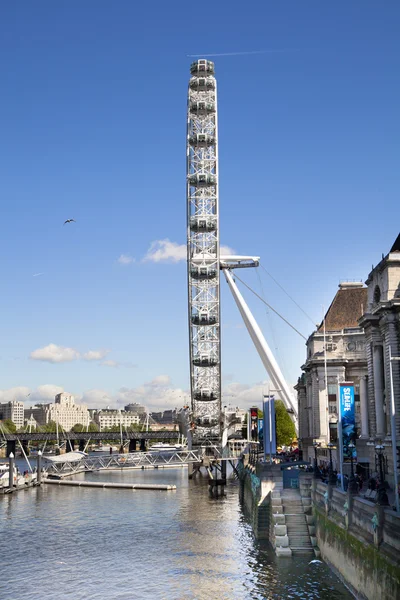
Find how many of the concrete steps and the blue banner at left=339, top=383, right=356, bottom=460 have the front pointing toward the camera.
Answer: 2

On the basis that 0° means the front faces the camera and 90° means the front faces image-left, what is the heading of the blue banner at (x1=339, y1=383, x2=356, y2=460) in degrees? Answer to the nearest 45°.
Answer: approximately 0°

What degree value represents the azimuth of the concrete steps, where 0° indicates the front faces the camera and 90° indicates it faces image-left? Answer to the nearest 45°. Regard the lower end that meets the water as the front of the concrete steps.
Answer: approximately 0°
